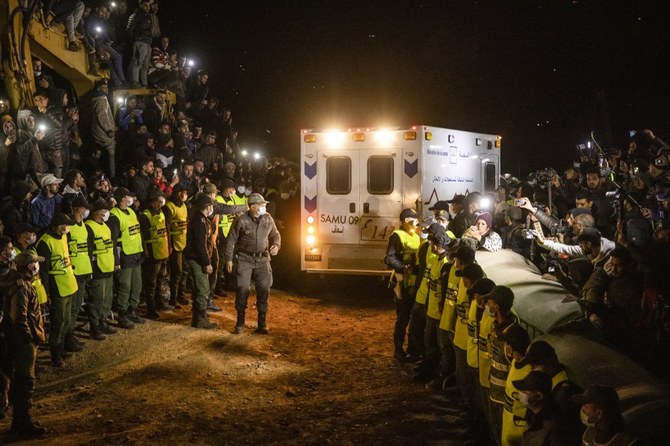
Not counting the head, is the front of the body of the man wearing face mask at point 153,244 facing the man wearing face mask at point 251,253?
yes

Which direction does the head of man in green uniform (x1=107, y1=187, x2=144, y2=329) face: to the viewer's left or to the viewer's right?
to the viewer's right

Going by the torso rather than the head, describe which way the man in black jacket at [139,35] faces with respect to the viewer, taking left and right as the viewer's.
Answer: facing the viewer and to the right of the viewer

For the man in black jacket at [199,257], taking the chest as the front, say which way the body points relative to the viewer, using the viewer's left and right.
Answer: facing to the right of the viewer

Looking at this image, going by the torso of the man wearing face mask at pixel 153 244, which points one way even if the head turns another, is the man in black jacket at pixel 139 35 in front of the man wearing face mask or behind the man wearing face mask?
behind

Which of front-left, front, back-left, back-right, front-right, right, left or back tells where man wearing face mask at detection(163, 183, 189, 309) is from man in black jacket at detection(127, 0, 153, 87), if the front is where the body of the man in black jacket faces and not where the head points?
front-right

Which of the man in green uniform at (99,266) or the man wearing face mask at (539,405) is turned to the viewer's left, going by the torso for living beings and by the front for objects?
the man wearing face mask

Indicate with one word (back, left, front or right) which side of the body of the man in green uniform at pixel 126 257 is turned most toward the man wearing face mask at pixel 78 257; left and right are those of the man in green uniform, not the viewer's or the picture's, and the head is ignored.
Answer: right

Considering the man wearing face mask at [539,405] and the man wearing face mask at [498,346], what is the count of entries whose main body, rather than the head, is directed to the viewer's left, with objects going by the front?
2

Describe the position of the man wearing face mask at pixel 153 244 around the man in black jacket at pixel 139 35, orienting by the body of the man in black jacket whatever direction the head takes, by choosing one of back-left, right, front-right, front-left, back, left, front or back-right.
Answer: front-right

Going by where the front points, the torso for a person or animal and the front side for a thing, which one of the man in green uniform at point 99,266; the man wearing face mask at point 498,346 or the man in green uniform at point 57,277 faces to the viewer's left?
the man wearing face mask

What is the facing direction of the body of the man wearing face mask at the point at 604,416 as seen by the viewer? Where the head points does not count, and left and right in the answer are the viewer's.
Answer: facing to the left of the viewer

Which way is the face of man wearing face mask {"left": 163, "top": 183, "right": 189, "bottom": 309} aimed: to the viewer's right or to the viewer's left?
to the viewer's right

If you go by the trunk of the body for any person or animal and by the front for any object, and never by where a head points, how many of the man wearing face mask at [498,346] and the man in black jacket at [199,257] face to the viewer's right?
1

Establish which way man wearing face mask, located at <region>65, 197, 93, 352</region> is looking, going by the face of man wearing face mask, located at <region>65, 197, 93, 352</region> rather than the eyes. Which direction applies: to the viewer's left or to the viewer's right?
to the viewer's right
